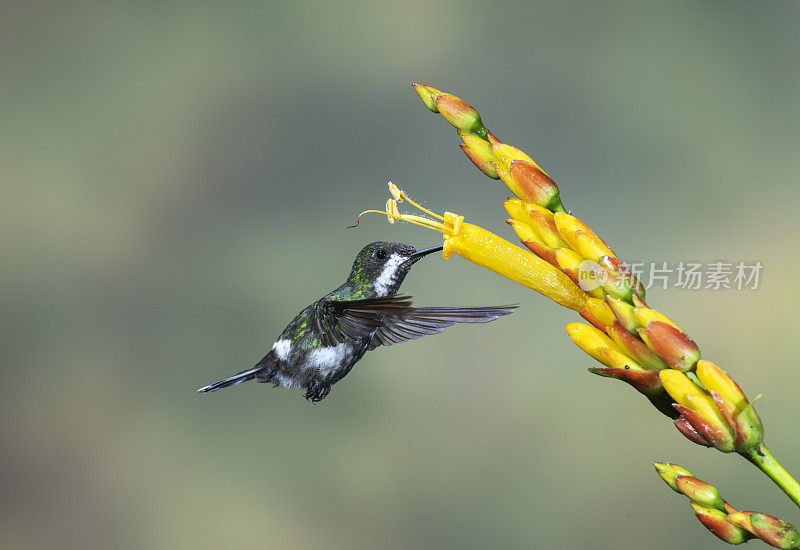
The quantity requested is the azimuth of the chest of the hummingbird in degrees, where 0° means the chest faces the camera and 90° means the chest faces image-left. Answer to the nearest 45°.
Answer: approximately 270°
